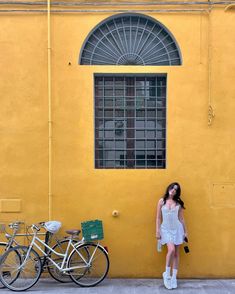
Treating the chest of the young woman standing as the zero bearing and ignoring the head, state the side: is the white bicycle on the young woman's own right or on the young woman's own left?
on the young woman's own right

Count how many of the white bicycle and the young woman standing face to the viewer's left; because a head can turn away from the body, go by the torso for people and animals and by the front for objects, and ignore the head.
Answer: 1

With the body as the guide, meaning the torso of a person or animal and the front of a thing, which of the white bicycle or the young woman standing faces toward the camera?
the young woman standing

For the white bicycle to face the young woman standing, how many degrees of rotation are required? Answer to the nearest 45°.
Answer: approximately 180°

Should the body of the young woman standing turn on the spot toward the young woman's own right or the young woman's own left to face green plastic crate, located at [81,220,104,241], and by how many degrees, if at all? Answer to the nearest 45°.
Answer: approximately 90° to the young woman's own right

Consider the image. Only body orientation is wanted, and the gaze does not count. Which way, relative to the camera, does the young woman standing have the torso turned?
toward the camera

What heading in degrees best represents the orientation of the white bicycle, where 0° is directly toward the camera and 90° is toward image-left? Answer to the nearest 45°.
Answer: approximately 90°

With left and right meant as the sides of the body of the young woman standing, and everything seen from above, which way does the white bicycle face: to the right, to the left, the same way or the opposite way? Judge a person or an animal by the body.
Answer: to the right

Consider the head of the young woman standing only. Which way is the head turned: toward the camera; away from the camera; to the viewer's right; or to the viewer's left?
toward the camera
